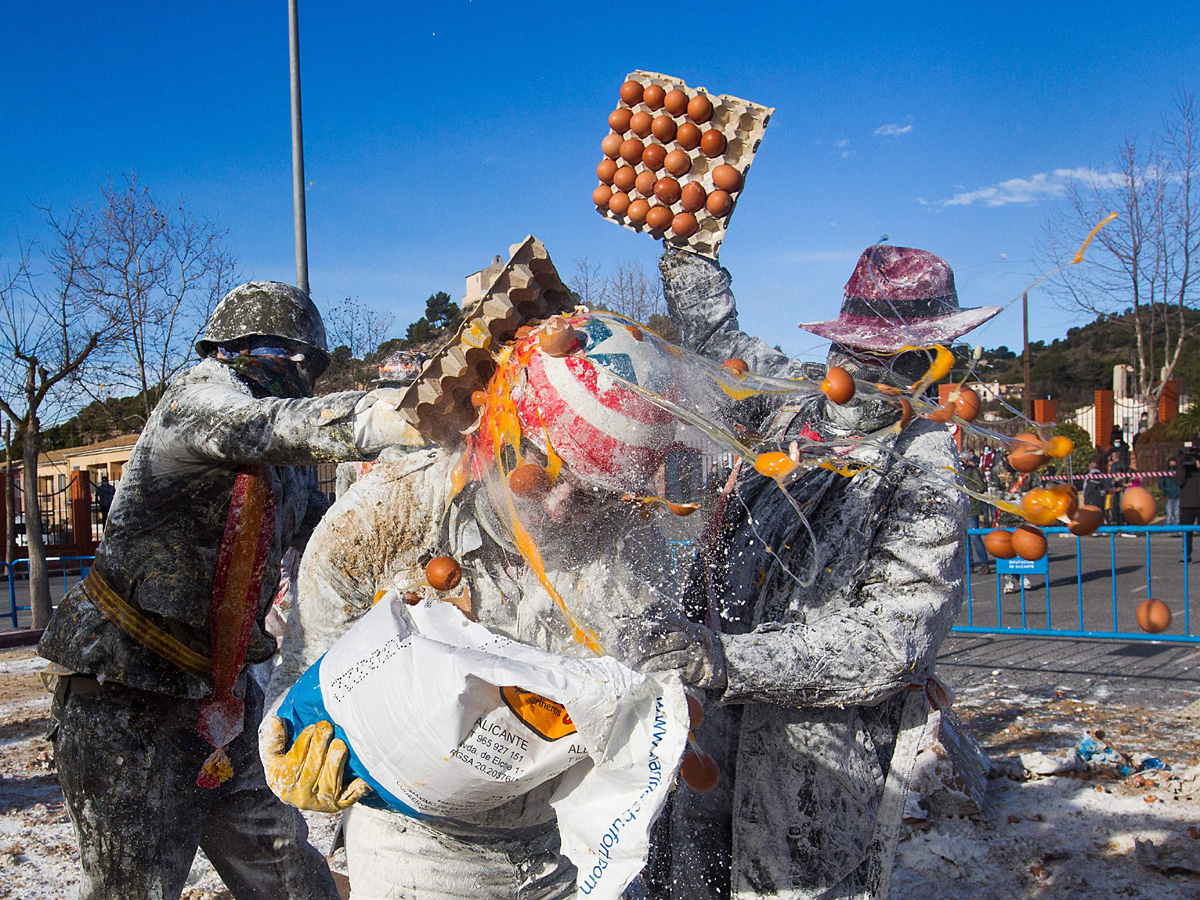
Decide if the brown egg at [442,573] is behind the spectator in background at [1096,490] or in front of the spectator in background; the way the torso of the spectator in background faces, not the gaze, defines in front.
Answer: in front

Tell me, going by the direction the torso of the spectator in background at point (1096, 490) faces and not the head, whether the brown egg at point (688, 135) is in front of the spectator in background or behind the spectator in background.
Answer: in front

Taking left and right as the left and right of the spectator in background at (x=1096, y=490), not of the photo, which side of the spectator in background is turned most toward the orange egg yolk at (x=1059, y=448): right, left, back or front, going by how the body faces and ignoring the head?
back

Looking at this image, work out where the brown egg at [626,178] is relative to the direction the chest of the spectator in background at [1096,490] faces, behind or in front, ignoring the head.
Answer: in front

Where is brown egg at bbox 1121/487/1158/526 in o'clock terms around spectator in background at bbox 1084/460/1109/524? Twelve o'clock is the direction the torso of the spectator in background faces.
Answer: The brown egg is roughly at 12 o'clock from the spectator in background.
